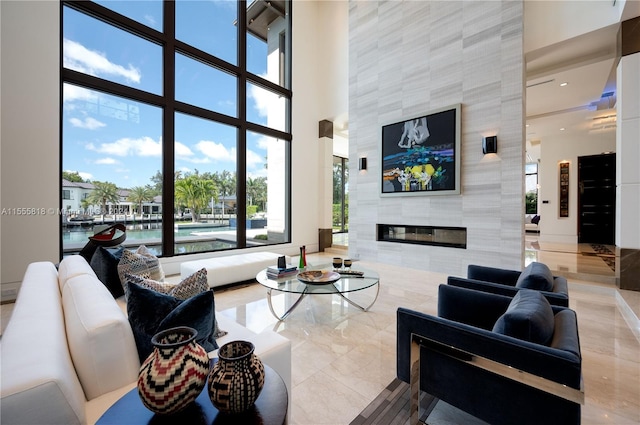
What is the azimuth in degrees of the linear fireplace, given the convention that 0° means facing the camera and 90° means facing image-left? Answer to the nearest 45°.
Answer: approximately 45°

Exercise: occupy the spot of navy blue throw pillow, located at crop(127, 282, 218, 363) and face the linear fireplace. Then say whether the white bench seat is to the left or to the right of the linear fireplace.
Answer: left

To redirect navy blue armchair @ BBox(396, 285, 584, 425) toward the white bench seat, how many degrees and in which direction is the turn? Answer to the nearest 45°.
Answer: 0° — it already faces it

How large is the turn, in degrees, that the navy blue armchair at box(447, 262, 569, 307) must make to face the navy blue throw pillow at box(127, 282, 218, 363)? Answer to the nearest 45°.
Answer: approximately 45° to its left

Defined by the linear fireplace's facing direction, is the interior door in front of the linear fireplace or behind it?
behind

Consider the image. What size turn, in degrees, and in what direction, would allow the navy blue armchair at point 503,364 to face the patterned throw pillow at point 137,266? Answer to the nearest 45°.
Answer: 0° — it already faces it

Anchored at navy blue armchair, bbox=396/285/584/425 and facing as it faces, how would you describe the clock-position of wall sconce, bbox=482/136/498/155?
The wall sconce is roughly at 3 o'clock from the navy blue armchair.

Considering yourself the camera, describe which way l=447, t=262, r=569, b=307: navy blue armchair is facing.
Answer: facing to the left of the viewer

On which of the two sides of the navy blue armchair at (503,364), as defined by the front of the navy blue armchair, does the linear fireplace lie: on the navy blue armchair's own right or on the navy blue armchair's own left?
on the navy blue armchair's own right

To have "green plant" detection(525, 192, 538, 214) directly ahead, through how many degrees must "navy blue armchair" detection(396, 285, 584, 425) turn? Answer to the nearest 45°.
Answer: approximately 90° to its right

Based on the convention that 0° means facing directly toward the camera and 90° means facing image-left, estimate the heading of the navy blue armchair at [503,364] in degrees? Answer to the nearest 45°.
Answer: approximately 90°
